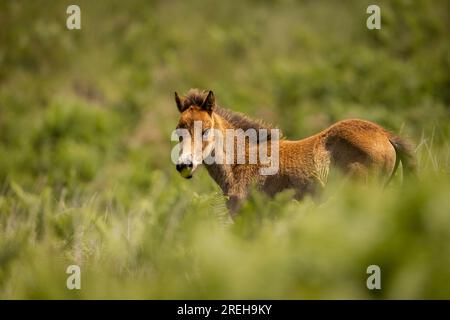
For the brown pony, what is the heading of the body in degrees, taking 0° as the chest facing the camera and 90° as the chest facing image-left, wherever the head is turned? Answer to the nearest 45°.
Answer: approximately 90°
